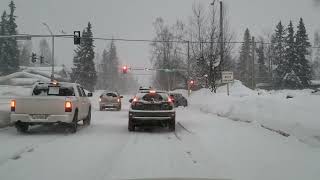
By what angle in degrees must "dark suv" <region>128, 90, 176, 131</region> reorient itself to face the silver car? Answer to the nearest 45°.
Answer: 0° — it already faces it

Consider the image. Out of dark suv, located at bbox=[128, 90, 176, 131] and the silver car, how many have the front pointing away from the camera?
2

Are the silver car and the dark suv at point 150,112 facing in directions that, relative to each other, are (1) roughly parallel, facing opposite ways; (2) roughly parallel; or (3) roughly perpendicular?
roughly parallel

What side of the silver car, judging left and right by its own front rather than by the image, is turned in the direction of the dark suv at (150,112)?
back

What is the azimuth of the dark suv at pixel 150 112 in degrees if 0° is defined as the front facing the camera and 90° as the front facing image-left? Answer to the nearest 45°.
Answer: approximately 180°

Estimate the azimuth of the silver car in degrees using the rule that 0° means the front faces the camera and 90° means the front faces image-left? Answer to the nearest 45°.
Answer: approximately 180°

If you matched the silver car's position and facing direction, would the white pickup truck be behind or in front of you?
behind
